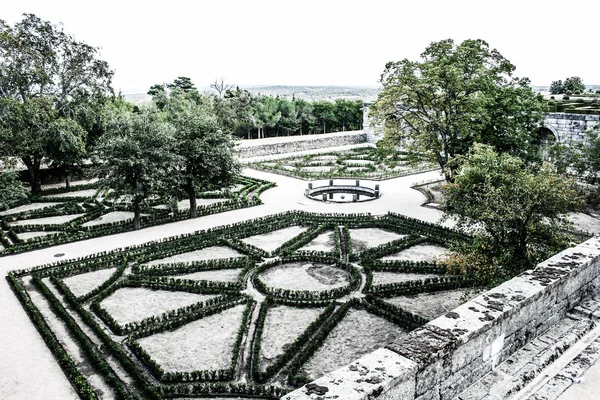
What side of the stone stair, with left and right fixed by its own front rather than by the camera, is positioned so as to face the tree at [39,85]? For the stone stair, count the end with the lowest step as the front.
back

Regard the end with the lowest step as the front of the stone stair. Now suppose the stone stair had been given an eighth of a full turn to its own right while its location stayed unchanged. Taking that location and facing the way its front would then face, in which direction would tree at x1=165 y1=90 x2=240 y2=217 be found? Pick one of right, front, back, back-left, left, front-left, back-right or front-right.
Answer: back-right

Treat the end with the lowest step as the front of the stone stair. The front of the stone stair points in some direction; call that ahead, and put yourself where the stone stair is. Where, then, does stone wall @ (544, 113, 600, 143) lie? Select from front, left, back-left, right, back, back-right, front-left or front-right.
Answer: back-left

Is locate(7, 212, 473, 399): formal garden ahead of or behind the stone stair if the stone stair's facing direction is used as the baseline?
behind

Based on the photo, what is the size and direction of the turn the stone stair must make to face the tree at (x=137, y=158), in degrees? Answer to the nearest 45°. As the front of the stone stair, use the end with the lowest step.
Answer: approximately 180°

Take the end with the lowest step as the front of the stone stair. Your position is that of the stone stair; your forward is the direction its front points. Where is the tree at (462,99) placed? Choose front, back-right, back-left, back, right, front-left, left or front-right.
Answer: back-left
